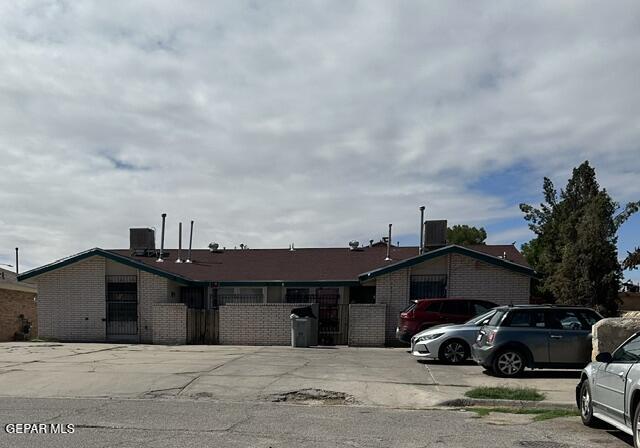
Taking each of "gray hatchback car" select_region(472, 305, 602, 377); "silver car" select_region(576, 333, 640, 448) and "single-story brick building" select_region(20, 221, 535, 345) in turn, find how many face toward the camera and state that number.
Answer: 1

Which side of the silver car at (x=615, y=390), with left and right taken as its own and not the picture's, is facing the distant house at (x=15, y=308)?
front

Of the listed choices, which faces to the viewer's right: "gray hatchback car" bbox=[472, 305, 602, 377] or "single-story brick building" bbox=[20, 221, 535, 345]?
the gray hatchback car

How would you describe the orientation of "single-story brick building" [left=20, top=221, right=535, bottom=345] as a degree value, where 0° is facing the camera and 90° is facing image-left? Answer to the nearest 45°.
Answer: approximately 0°

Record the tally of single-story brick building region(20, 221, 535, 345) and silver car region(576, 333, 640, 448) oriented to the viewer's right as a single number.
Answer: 0

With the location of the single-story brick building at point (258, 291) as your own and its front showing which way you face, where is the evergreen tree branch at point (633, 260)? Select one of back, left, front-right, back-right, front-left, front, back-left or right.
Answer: left

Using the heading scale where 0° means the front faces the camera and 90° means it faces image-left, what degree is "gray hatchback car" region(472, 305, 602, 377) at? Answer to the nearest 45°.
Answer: approximately 270°

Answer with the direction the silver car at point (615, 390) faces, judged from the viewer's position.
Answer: facing away from the viewer and to the left of the viewer

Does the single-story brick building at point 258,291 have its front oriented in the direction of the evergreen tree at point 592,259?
no

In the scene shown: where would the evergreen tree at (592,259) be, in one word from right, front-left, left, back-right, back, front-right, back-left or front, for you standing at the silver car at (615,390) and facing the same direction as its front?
front-right

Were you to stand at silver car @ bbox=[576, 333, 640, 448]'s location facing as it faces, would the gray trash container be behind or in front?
in front

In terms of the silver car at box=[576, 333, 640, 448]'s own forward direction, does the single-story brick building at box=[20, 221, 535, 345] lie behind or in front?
in front

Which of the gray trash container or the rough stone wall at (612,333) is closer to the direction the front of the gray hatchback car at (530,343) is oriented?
the rough stone wall

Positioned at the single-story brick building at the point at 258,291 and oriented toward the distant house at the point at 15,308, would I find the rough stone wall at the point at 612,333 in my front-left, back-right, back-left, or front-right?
back-left
